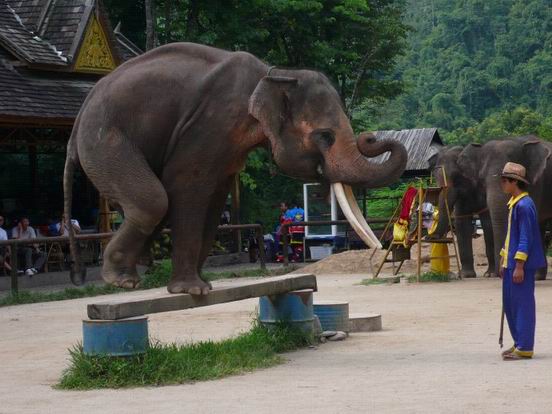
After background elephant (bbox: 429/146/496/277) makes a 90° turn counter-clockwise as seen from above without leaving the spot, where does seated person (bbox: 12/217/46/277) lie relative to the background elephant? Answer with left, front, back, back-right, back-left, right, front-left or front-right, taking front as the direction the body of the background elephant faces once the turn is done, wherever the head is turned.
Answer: back-right

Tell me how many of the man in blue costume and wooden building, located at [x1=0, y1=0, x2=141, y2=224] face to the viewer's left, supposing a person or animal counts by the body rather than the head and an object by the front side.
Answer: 1

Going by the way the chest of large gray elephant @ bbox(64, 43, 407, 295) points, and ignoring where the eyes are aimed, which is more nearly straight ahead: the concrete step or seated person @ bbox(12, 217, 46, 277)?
the concrete step

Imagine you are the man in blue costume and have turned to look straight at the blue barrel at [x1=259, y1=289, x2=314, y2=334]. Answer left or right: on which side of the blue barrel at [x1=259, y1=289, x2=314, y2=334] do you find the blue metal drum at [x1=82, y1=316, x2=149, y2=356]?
left

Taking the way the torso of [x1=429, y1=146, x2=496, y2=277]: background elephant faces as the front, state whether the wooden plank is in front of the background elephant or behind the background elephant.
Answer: in front

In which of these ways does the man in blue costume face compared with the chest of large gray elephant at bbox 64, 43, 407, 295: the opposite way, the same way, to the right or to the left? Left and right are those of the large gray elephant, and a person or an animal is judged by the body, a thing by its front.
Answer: the opposite way

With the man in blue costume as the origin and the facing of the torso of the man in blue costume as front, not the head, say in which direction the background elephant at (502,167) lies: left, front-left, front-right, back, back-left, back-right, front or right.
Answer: right

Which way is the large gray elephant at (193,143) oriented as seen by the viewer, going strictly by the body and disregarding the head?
to the viewer's right

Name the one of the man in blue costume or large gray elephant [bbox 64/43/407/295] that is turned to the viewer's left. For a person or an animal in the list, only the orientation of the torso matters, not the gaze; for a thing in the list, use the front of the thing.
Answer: the man in blue costume

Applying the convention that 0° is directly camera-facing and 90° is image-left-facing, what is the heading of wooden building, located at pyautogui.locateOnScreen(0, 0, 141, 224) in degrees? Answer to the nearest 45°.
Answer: approximately 315°

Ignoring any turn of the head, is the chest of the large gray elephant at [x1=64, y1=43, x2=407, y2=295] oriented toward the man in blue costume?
yes

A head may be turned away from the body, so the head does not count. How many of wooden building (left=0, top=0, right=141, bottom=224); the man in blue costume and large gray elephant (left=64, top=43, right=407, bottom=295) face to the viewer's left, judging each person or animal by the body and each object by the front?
1

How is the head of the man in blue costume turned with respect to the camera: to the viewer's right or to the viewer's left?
to the viewer's left

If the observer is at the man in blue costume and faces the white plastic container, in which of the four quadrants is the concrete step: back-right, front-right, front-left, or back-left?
front-left

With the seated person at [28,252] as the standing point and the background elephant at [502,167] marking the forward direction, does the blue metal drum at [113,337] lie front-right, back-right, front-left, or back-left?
front-right

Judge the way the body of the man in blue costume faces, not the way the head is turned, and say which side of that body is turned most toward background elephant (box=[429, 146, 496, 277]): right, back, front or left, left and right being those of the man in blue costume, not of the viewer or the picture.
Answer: right

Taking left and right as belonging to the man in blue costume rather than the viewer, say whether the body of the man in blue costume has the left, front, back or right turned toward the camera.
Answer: left
